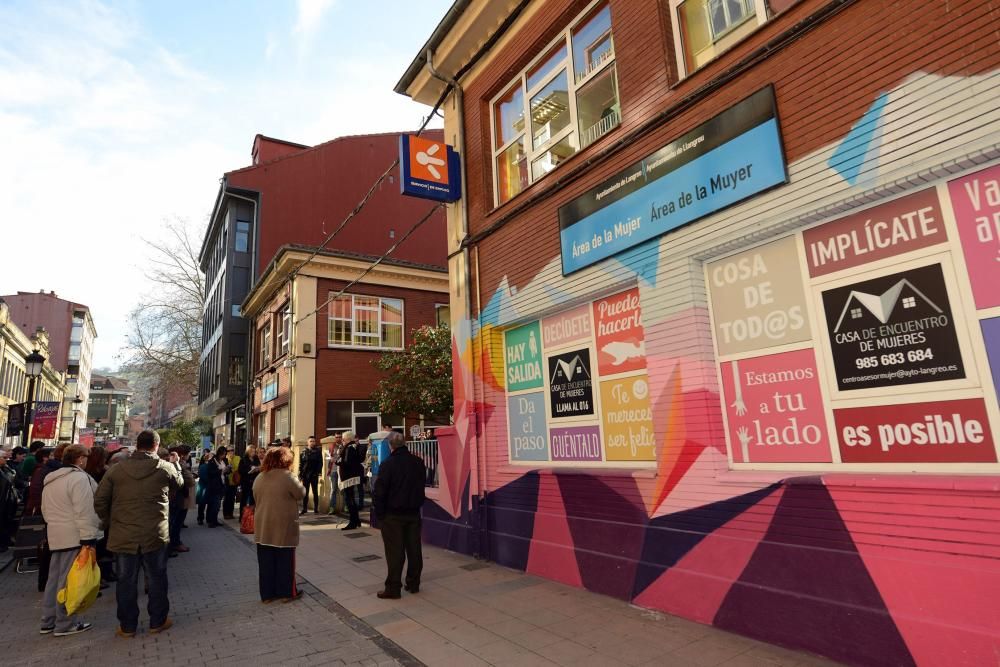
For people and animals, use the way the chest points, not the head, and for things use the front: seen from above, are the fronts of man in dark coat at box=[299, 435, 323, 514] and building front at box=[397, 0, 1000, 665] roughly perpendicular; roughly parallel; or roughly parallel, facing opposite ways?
roughly perpendicular

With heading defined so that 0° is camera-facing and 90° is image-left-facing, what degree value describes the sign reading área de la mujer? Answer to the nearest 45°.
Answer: approximately 45°

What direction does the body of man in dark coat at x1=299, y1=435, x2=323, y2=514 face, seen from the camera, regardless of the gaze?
toward the camera

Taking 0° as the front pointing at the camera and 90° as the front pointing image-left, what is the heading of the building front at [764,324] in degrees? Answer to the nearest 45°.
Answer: approximately 45°

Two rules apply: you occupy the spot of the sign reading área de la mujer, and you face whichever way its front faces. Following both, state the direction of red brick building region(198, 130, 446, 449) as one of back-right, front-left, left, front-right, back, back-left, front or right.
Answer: right

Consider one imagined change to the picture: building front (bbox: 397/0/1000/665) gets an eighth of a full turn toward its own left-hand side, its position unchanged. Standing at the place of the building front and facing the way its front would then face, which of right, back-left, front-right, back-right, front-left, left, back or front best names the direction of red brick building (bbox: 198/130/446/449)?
back-right

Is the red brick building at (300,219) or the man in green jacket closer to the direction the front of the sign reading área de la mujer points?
the man in green jacket

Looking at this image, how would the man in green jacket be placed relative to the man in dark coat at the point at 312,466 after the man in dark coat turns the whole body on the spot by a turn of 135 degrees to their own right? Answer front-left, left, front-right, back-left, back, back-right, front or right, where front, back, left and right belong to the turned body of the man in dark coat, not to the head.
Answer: back-left

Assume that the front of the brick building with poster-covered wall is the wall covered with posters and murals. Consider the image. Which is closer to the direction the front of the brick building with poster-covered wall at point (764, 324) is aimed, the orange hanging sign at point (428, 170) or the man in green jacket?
the man in green jacket

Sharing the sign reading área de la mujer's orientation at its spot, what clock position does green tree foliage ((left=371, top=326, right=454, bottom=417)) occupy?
The green tree foliage is roughly at 3 o'clock from the sign reading área de la mujer.

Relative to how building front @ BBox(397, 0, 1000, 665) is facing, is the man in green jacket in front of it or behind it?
in front

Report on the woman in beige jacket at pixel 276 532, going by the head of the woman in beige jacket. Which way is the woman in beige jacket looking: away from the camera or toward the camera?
away from the camera

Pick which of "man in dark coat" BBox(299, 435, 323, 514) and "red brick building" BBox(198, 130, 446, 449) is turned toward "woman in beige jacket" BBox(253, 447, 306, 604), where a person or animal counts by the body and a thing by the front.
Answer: the man in dark coat
